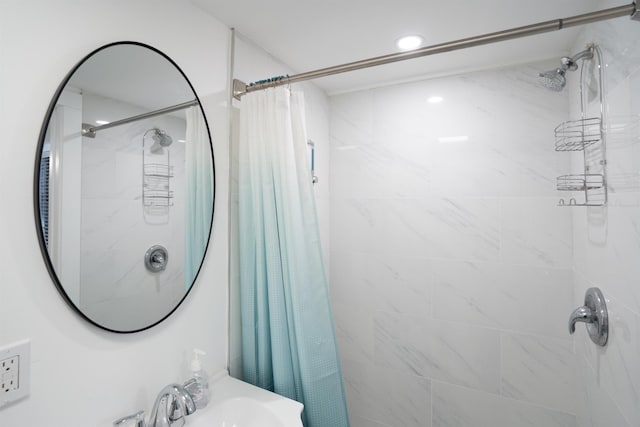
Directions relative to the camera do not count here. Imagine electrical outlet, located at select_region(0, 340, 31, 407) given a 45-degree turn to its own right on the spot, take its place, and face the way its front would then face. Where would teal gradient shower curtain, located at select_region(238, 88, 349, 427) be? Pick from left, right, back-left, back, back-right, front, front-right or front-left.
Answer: left

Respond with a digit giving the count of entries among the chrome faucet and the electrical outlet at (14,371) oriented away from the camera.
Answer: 0

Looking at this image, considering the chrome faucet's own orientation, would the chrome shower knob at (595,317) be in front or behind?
in front

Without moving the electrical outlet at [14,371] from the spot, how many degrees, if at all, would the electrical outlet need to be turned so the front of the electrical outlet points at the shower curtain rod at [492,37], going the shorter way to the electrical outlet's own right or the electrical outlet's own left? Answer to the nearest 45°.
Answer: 0° — it already faces it

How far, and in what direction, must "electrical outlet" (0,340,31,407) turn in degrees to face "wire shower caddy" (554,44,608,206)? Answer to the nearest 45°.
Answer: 0° — it already faces it

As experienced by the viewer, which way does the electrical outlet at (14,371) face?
facing the viewer and to the right of the viewer

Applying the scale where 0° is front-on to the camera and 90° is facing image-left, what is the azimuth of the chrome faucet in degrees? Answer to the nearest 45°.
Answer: approximately 315°

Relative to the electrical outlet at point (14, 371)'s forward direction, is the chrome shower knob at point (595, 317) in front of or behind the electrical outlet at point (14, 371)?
in front

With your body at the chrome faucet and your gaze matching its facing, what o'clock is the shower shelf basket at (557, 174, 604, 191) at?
The shower shelf basket is roughly at 11 o'clock from the chrome faucet.

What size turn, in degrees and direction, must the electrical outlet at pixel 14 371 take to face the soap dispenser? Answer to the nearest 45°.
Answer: approximately 45° to its left
